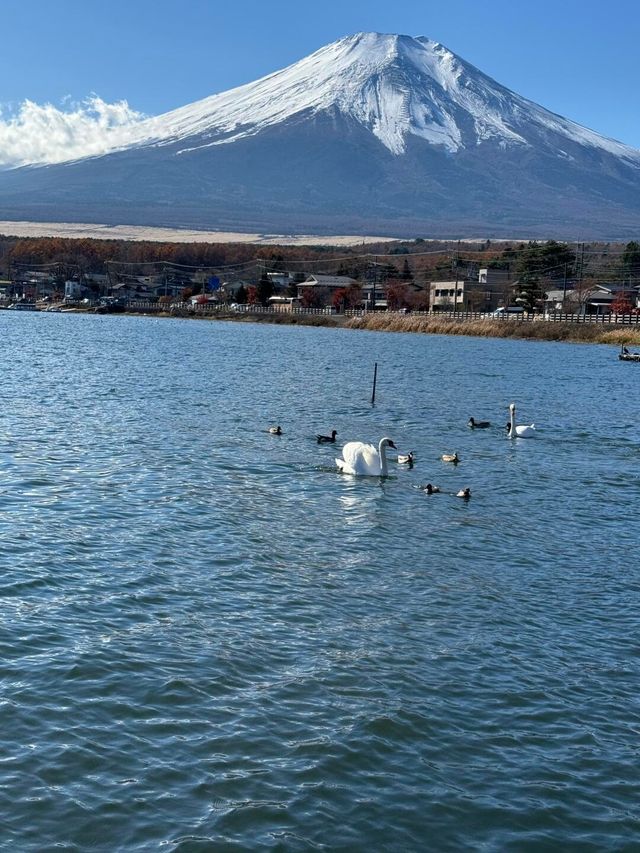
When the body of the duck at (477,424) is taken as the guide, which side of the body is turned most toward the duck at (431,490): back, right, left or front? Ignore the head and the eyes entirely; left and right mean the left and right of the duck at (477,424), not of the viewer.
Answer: left

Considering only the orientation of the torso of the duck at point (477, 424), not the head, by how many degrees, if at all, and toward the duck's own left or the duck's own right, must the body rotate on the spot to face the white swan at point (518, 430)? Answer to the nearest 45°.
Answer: approximately 135° to the duck's own left

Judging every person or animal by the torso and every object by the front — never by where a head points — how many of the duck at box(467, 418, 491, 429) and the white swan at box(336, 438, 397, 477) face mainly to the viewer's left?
1

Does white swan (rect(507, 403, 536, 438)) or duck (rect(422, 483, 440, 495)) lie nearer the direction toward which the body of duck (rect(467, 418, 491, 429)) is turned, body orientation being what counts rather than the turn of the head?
the duck

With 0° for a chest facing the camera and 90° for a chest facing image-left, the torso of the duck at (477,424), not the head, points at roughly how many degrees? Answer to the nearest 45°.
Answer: approximately 90°

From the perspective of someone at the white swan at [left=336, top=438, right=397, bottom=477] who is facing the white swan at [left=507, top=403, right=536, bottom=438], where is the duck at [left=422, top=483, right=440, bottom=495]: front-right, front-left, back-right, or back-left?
back-right

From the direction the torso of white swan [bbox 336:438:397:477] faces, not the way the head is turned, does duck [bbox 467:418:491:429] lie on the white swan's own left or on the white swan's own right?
on the white swan's own left

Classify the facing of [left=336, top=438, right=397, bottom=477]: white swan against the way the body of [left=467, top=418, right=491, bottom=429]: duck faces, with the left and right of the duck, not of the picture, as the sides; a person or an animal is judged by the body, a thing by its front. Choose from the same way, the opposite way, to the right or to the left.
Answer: the opposite way

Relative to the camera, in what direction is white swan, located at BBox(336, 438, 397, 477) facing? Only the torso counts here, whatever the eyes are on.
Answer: to the viewer's right
